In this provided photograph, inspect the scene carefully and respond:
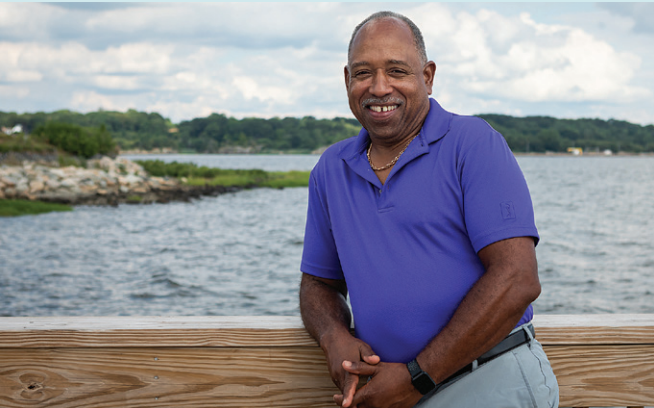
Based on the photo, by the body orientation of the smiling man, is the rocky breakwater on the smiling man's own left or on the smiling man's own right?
on the smiling man's own right

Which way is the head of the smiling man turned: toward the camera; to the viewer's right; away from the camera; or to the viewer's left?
toward the camera
